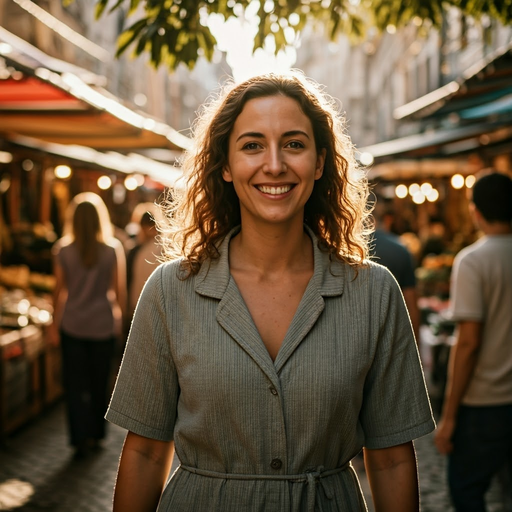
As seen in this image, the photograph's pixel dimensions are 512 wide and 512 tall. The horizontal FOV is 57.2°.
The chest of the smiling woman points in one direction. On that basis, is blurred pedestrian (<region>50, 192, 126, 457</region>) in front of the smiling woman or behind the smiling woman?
behind

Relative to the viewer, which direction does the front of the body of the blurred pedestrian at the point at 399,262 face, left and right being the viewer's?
facing away from the viewer

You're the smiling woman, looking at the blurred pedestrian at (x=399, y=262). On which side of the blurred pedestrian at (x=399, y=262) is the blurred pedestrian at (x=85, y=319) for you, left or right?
left

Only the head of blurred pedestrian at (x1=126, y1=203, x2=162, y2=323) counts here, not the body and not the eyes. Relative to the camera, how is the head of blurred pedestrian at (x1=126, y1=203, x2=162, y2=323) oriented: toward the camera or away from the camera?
away from the camera

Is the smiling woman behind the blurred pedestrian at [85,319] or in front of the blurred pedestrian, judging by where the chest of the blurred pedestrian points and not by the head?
behind

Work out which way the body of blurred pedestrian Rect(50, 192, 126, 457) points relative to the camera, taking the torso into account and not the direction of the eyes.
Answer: away from the camera

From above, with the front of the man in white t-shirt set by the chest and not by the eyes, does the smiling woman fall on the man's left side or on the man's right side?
on the man's left side

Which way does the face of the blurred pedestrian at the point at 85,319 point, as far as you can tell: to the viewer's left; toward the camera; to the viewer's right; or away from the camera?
away from the camera

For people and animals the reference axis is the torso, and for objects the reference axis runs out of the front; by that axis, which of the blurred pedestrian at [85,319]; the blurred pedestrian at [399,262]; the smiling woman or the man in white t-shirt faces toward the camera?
the smiling woman
